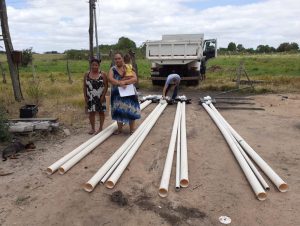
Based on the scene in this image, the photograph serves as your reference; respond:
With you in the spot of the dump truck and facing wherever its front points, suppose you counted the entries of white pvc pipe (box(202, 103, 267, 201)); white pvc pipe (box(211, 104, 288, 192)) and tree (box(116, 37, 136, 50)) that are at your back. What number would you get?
2

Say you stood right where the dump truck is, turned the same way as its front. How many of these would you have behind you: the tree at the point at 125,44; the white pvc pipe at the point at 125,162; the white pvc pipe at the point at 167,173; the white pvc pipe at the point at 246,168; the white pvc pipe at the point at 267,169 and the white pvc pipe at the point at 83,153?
5

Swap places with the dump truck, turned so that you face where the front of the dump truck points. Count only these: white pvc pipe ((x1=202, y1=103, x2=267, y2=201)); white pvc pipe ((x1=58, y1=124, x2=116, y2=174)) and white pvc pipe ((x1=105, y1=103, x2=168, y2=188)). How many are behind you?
3

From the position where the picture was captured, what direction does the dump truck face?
facing away from the viewer

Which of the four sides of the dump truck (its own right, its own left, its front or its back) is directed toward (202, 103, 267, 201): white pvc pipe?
back

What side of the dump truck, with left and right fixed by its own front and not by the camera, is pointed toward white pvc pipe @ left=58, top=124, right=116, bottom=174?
back

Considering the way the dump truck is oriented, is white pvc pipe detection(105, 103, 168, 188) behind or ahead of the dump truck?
behind

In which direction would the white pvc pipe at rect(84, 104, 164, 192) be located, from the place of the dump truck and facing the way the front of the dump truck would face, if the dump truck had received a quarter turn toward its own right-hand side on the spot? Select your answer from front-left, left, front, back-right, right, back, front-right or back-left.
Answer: right
